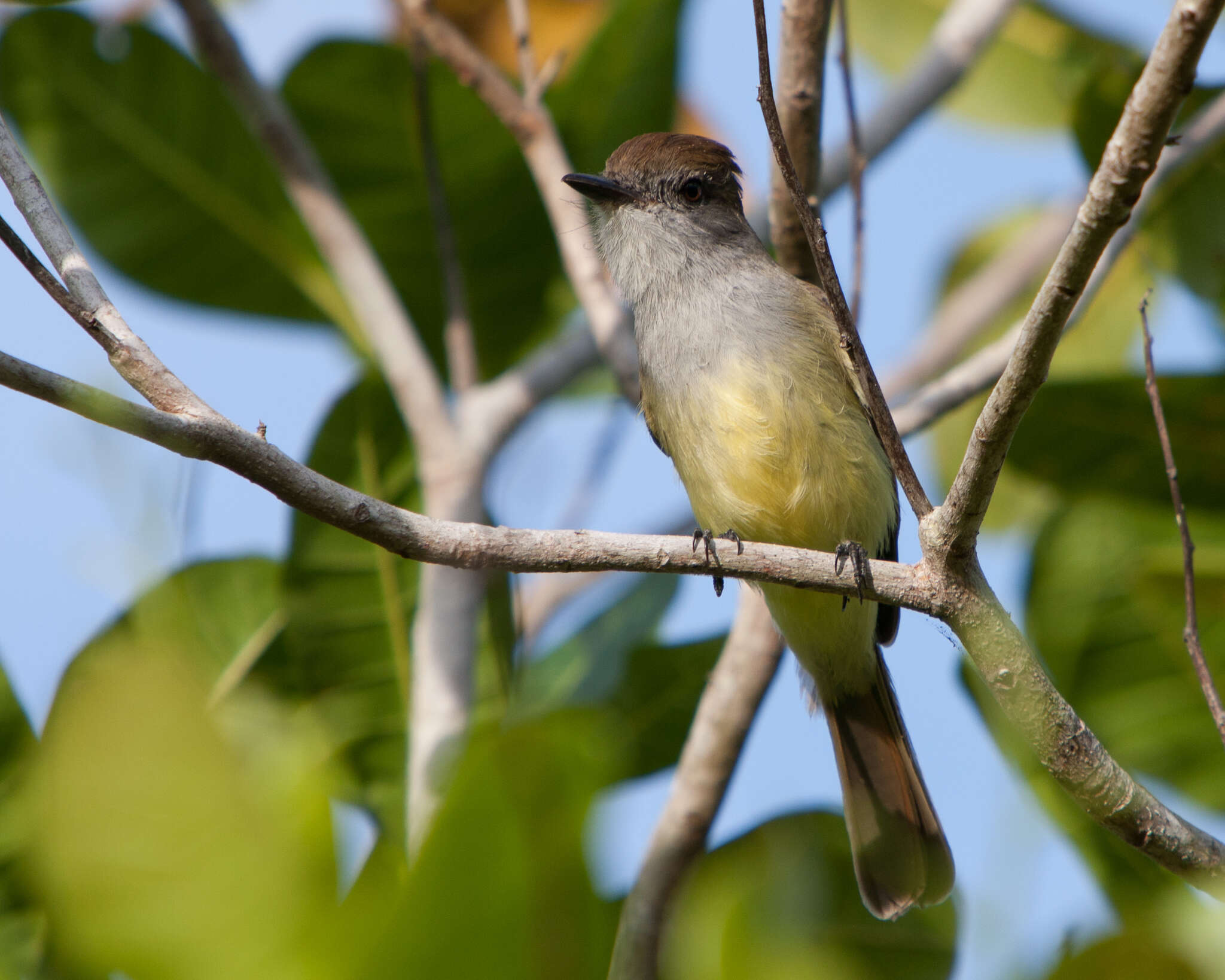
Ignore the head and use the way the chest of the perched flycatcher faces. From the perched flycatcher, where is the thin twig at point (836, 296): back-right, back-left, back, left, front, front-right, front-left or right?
front-left

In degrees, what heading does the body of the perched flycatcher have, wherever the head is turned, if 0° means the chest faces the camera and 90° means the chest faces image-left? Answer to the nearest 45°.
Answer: approximately 45°
